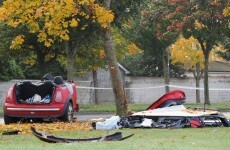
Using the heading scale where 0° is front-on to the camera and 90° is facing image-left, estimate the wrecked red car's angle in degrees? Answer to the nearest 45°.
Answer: approximately 225°

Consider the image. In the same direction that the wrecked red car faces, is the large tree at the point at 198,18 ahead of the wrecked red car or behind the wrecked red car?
ahead

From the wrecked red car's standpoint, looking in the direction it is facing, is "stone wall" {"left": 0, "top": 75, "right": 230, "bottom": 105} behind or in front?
in front

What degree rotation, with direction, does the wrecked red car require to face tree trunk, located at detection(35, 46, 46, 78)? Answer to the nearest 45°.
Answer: approximately 45° to its left
